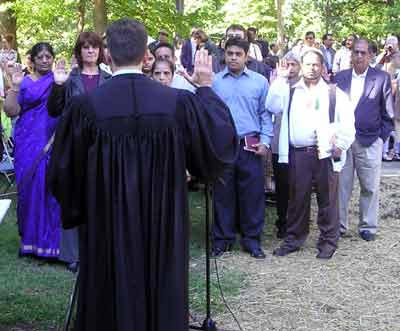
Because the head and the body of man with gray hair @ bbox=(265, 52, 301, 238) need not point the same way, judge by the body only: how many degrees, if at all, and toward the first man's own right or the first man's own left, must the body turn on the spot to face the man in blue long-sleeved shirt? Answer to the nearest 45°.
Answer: approximately 45° to the first man's own right

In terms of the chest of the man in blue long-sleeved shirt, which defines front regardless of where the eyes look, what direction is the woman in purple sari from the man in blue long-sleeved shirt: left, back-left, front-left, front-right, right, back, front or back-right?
right

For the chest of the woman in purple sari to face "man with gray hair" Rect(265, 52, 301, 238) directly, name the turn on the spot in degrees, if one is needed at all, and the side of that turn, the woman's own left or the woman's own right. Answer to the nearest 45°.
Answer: approximately 90° to the woman's own left

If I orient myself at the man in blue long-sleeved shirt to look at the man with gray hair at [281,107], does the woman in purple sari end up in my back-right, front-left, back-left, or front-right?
back-left

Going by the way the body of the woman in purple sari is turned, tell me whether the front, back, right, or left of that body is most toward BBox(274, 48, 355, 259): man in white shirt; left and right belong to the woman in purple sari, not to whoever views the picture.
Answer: left

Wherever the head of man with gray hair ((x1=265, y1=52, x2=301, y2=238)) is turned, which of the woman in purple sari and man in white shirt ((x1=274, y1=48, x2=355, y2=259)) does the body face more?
the man in white shirt

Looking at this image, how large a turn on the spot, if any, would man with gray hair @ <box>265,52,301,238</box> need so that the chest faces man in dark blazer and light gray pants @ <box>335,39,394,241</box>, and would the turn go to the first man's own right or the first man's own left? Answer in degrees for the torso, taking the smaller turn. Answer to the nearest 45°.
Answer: approximately 90° to the first man's own left

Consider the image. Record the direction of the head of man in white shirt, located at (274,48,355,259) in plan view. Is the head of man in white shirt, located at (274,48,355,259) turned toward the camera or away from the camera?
toward the camera

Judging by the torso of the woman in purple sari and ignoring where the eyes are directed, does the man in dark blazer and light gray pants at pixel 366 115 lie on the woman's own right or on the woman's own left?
on the woman's own left

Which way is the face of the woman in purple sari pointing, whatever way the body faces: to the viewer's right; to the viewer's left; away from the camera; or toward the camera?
toward the camera

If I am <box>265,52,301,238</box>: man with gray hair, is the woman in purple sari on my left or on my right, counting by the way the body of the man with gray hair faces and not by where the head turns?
on my right

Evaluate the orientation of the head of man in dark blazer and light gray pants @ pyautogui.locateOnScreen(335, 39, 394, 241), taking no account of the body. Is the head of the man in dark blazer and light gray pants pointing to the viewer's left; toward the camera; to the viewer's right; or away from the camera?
toward the camera

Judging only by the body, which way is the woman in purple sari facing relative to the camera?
toward the camera

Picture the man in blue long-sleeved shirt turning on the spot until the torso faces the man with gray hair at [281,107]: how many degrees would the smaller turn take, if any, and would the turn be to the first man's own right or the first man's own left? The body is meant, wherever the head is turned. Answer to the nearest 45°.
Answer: approximately 135° to the first man's own left

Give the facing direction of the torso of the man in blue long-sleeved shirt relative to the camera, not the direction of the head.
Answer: toward the camera

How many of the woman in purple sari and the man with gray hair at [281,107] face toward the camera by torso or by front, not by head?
2
